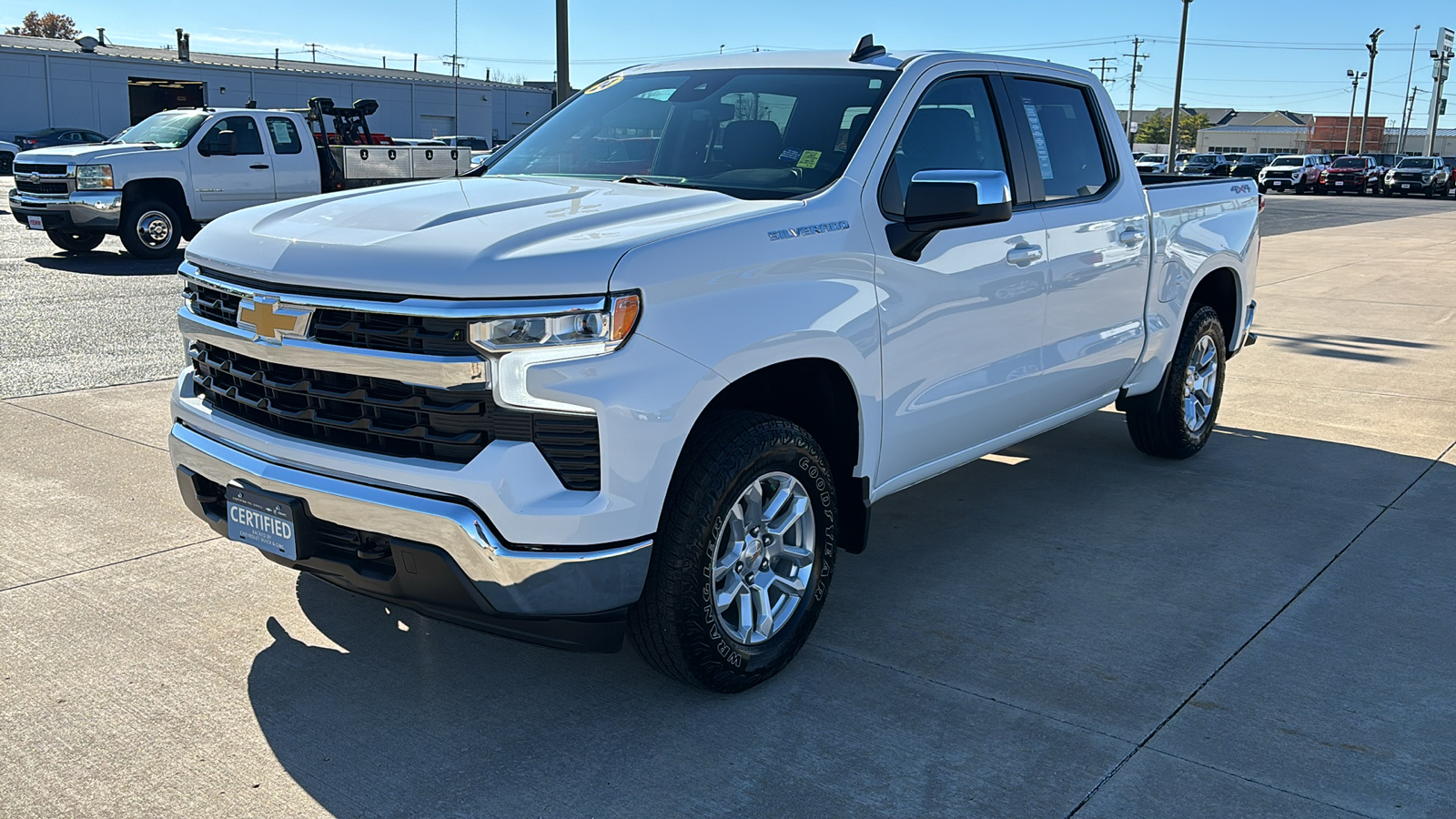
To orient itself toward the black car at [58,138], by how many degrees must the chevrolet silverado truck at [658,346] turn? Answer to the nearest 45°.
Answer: approximately 90° to its right

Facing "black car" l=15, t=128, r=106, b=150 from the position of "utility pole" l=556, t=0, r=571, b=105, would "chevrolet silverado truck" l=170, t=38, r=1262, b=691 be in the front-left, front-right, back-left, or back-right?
back-left

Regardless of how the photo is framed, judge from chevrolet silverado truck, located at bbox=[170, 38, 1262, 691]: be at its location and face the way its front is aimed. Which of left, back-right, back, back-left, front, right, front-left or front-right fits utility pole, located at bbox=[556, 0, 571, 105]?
back-right

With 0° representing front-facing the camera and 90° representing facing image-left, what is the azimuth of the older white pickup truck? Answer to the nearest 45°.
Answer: approximately 45°

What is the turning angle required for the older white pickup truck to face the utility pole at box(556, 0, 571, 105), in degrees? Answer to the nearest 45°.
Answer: approximately 135° to its left

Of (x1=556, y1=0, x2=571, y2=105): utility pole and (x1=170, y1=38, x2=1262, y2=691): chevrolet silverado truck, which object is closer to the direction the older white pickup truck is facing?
the chevrolet silverado truck

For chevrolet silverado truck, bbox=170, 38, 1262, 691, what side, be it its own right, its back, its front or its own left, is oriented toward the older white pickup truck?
right

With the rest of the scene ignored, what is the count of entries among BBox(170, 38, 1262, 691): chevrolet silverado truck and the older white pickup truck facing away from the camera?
0

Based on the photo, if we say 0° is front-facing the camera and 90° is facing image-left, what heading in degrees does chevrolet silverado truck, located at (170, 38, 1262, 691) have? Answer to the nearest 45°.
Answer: approximately 45°
